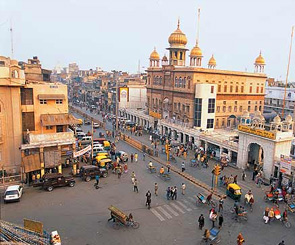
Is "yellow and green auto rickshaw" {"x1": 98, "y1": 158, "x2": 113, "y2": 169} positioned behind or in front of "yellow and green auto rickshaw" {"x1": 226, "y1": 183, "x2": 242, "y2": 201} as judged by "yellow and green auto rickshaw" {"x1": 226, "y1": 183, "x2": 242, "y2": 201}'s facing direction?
behind

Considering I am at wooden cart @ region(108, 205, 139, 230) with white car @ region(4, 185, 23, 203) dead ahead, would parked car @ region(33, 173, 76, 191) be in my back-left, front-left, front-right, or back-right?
front-right

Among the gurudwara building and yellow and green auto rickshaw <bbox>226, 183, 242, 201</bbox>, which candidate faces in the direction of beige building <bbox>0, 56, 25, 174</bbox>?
the gurudwara building

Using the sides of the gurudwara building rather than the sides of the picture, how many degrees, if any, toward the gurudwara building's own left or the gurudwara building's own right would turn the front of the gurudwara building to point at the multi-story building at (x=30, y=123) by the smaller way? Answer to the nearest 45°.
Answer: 0° — it already faces it

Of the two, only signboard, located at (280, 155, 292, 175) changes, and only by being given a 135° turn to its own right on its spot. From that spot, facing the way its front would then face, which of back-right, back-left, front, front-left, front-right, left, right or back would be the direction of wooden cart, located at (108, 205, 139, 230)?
back-left

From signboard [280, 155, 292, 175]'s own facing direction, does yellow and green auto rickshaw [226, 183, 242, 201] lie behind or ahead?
ahead

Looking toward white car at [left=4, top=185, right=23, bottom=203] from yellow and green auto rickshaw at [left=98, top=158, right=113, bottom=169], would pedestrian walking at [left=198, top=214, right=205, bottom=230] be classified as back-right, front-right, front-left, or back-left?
front-left

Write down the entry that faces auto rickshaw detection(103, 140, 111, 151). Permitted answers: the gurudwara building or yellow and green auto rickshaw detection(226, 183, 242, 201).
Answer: the gurudwara building

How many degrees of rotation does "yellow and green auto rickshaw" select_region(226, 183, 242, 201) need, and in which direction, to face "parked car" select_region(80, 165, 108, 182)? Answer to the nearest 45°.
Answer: approximately 135° to its right

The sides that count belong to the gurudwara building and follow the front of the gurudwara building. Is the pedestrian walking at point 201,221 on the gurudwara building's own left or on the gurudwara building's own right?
on the gurudwara building's own left

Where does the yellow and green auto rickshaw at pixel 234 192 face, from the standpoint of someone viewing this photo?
facing the viewer and to the right of the viewer

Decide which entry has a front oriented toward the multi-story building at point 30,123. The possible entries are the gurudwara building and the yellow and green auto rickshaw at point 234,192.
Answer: the gurudwara building

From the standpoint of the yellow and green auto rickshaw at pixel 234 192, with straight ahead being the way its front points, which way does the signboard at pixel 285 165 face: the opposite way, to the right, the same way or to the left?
to the right

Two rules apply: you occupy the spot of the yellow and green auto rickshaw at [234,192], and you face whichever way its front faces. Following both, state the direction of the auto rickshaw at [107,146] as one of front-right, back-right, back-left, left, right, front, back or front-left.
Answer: back

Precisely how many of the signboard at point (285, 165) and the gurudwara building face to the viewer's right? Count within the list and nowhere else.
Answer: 0

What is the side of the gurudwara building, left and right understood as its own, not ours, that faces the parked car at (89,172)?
front

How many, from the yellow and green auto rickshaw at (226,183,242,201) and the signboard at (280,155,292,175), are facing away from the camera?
0

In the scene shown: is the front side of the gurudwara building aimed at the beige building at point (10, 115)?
yes

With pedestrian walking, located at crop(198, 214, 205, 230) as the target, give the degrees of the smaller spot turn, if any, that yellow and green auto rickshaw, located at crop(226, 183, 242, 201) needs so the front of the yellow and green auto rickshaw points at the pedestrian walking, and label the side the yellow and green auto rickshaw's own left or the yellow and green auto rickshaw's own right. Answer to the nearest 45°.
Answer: approximately 45° to the yellow and green auto rickshaw's own right

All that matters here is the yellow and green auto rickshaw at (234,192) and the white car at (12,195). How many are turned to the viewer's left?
0
